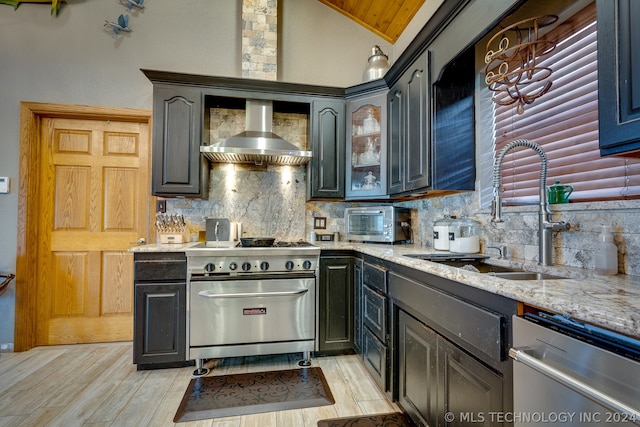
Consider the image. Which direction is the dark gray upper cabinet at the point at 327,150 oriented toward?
toward the camera

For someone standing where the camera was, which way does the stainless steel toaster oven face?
facing the viewer and to the left of the viewer

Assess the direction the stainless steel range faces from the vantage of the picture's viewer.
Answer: facing the viewer

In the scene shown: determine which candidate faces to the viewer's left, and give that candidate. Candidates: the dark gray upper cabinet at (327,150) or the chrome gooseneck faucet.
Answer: the chrome gooseneck faucet

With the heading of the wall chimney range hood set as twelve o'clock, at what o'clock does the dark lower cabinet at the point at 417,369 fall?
The dark lower cabinet is roughly at 11 o'clock from the wall chimney range hood.

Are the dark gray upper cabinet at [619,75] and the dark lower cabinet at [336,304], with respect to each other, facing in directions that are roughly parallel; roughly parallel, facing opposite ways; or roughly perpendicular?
roughly perpendicular

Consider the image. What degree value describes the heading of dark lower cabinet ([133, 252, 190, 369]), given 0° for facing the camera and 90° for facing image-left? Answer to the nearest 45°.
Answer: approximately 0°

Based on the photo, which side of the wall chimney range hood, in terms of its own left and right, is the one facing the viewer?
front

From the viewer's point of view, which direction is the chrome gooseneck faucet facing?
to the viewer's left

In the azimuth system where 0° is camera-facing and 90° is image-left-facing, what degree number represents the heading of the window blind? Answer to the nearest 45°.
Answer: approximately 45°

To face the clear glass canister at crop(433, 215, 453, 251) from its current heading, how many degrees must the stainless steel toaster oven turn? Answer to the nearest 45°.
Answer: approximately 90° to its left
